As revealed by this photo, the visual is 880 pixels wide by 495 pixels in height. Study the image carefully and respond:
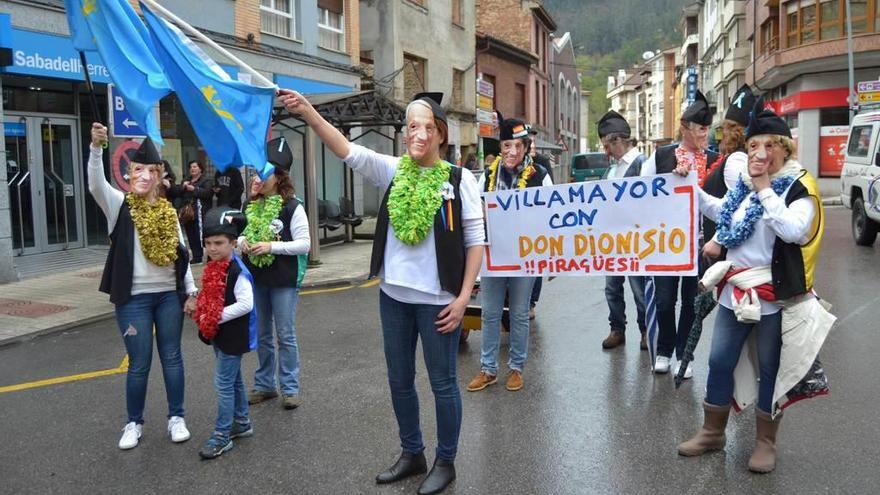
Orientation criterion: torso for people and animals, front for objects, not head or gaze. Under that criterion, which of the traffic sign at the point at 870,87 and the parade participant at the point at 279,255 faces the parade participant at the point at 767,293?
the traffic sign

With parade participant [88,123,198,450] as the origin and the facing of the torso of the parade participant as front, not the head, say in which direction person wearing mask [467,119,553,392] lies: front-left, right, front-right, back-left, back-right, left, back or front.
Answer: left

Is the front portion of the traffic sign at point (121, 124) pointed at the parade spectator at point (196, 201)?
no

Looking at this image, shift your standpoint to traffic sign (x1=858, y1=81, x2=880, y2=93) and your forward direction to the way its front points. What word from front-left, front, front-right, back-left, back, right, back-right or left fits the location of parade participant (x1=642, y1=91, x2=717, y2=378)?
front

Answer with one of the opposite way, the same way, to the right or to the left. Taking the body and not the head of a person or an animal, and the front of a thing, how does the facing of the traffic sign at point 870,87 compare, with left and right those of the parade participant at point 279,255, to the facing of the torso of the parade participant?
the same way

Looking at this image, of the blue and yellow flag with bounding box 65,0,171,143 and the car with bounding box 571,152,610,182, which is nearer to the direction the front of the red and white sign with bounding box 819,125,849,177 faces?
the blue and yellow flag

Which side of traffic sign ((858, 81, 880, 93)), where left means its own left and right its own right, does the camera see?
front

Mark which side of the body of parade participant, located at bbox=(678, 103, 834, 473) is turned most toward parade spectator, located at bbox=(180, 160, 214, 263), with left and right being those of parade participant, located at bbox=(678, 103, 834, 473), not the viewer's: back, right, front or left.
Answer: right

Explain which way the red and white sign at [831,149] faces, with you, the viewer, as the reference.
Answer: facing the viewer

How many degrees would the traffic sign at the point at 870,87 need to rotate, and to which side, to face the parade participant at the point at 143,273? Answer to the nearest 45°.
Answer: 0° — it already faces them

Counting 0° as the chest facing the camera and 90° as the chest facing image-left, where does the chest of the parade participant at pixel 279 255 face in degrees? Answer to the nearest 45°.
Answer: approximately 45°

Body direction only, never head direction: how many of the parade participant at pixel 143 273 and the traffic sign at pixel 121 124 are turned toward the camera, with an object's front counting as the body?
2

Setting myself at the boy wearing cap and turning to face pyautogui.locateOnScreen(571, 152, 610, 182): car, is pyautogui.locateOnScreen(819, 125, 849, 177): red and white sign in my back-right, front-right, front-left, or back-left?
front-right

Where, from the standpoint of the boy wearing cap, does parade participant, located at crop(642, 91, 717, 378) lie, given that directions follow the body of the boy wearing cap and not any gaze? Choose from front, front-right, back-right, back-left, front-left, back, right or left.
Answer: back-left
